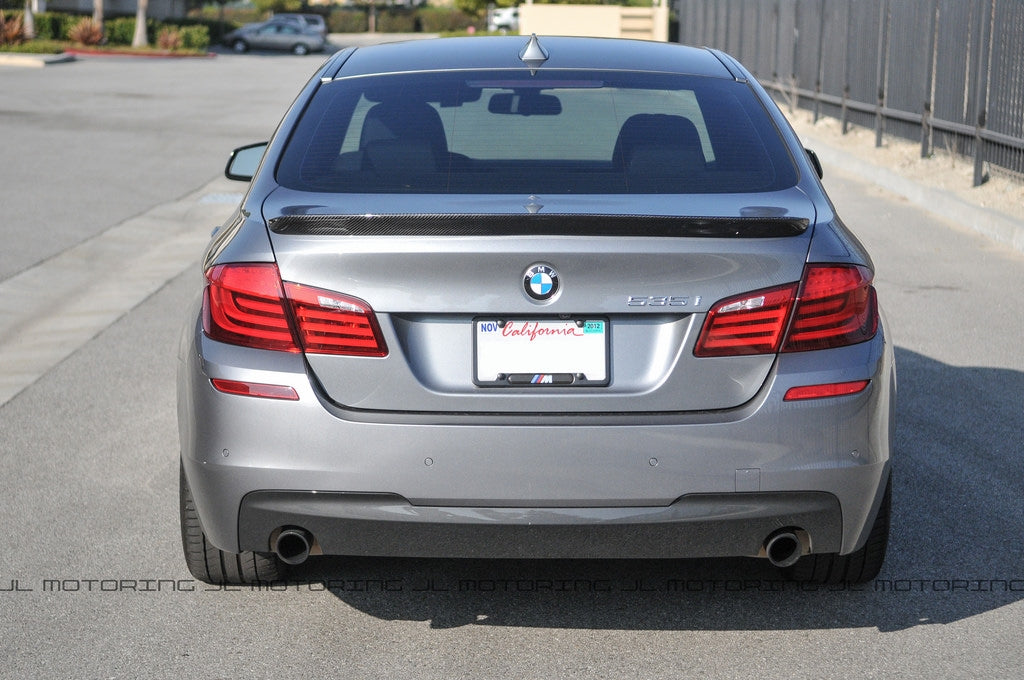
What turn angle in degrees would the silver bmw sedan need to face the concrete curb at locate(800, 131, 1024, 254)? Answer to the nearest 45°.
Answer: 0° — it already faces it

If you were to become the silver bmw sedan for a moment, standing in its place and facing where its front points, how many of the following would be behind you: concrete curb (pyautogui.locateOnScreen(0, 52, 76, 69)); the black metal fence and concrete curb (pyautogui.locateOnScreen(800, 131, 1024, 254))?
0

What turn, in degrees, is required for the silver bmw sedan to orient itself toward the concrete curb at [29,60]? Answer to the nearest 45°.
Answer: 0° — it already faces it

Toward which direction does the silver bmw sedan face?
away from the camera

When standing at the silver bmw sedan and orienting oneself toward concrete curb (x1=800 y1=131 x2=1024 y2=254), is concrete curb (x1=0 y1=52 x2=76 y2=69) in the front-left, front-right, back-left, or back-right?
front-left

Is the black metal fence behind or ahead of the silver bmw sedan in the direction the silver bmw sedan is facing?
ahead
